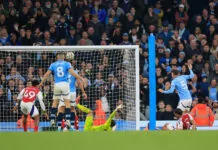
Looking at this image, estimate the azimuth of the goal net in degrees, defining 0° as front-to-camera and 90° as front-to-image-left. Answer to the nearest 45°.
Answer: approximately 0°

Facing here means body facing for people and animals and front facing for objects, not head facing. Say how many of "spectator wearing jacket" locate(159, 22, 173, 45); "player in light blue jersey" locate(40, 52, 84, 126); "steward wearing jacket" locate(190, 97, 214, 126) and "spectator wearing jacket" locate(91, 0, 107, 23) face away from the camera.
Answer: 2

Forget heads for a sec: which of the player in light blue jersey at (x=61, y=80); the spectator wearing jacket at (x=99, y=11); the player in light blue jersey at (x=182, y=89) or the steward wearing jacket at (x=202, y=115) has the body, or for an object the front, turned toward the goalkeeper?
the spectator wearing jacket at (x=99, y=11)

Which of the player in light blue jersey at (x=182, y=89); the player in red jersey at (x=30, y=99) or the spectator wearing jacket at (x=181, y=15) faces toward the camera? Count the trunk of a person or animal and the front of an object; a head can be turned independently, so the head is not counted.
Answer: the spectator wearing jacket

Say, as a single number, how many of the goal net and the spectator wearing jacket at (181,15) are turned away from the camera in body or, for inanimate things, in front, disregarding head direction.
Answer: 0

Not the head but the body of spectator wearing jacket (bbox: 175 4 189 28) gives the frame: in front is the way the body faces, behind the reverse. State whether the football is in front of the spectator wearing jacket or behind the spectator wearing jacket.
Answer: in front

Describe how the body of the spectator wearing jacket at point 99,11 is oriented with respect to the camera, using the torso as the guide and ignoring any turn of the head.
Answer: toward the camera

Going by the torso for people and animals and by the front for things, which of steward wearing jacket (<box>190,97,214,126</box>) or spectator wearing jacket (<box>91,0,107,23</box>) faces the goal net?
spectator wearing jacket (<box>91,0,107,23</box>)

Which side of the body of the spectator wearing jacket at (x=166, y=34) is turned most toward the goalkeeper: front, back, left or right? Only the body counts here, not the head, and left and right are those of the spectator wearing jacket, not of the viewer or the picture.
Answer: front

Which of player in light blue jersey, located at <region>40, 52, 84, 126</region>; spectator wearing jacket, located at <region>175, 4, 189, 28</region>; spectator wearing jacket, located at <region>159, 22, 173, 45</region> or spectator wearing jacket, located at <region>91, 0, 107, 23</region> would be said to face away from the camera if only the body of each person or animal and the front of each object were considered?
the player in light blue jersey

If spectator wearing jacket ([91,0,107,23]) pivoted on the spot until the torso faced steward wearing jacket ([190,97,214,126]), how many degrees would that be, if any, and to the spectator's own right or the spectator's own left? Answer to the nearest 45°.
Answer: approximately 45° to the spectator's own left

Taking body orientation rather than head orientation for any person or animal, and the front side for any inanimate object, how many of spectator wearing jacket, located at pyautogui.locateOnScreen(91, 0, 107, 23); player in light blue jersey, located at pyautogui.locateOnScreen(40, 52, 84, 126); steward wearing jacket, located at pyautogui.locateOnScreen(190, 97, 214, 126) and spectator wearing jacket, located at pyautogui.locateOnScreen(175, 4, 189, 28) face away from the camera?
2

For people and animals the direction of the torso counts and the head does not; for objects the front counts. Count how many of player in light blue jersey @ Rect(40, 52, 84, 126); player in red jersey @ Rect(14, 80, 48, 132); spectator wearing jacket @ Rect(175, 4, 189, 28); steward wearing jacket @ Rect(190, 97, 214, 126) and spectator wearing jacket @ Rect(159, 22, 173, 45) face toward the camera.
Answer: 2
